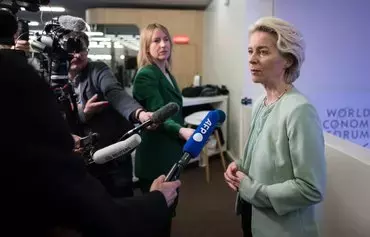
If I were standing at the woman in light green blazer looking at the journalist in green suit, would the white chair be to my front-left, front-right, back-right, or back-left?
front-right

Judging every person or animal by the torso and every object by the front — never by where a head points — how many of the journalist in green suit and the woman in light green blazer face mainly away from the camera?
0

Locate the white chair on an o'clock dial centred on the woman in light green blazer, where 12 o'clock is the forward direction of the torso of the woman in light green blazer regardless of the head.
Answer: The white chair is roughly at 4 o'clock from the woman in light green blazer.

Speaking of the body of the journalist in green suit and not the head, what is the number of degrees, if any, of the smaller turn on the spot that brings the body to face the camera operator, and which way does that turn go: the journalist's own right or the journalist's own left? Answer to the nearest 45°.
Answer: approximately 90° to the journalist's own right

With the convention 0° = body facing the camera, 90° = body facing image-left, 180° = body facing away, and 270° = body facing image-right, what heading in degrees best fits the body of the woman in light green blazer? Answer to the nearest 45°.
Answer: approximately 45°

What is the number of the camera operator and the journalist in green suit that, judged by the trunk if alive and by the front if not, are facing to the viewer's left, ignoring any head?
0

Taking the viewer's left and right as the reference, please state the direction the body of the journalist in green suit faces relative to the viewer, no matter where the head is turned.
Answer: facing the viewer and to the right of the viewer
